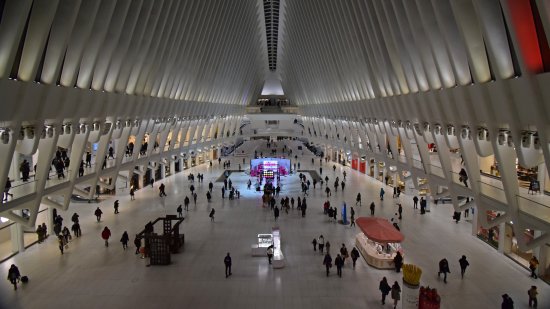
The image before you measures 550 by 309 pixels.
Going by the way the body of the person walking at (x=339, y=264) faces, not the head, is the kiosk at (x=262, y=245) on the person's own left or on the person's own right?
on the person's own left

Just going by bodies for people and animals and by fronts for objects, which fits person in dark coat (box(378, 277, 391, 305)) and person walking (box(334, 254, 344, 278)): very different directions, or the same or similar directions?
same or similar directions

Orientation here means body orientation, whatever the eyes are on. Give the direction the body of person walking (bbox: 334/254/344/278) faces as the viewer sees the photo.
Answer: away from the camera

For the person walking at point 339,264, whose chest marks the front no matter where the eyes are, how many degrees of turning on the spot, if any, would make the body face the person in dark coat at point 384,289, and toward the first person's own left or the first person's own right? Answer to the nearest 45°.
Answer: approximately 135° to the first person's own right

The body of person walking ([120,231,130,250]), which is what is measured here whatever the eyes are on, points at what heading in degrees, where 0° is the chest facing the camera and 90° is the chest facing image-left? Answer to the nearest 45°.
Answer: approximately 180°

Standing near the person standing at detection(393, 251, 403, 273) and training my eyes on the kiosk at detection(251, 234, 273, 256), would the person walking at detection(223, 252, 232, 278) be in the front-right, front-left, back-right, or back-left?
front-left

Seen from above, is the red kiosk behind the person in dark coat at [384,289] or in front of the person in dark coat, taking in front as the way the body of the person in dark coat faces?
in front

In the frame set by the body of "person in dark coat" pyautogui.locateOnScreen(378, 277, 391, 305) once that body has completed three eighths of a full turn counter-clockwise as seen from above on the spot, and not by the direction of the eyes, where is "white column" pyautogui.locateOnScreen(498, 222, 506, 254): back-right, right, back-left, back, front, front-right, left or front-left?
back

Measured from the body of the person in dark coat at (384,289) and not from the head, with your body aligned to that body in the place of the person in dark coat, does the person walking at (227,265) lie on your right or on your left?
on your left

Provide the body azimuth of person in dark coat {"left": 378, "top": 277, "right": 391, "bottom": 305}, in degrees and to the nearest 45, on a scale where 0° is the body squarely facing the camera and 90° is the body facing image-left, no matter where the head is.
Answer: approximately 180°

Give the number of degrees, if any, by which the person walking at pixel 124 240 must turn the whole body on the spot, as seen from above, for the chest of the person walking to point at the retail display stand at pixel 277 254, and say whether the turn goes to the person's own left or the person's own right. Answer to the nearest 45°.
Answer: approximately 135° to the person's own right

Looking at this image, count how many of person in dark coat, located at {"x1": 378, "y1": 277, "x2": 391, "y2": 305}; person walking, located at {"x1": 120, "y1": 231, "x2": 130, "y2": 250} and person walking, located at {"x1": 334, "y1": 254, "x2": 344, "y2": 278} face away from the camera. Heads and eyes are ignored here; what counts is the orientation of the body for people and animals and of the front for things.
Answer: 3

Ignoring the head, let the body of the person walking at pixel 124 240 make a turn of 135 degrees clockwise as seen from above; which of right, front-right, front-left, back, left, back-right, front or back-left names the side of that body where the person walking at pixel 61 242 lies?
back-right

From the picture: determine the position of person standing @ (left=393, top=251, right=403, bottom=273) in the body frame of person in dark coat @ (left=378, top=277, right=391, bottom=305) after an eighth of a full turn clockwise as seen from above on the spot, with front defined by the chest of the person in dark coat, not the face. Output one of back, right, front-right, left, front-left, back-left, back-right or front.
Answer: front-left

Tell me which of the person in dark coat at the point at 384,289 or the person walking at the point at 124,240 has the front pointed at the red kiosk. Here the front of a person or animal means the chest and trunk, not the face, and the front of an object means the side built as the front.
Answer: the person in dark coat

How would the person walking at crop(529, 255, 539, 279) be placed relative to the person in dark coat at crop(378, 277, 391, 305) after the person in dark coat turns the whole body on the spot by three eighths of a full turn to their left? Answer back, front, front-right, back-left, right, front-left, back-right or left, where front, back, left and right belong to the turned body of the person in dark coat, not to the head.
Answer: back
